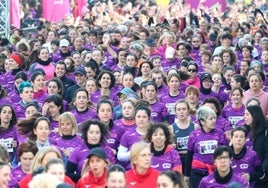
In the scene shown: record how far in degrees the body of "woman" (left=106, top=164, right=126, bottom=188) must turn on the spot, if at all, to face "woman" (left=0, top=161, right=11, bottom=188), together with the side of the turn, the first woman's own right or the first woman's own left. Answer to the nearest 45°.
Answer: approximately 90° to the first woman's own right

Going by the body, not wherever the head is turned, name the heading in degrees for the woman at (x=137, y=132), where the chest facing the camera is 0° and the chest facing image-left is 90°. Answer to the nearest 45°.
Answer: approximately 0°

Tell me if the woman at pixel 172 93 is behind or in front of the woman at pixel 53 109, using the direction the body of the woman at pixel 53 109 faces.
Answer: behind

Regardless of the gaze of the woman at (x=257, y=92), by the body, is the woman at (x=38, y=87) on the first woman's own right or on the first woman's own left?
on the first woman's own right

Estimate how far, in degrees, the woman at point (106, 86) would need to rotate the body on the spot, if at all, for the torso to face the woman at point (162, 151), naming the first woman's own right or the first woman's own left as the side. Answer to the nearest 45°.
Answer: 0° — they already face them

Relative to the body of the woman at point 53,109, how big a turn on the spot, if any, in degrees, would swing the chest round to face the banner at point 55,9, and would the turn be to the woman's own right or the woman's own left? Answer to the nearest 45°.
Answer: approximately 135° to the woman's own right
